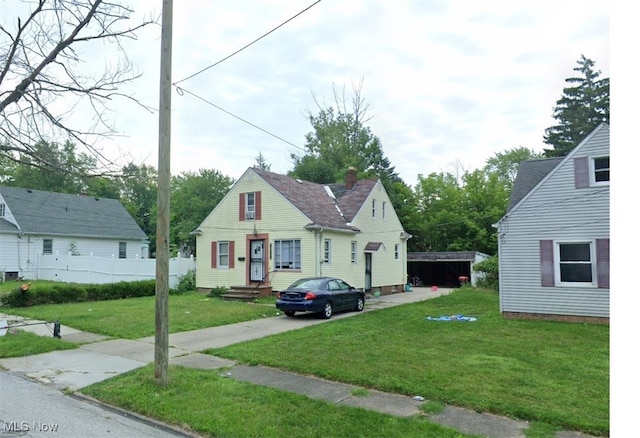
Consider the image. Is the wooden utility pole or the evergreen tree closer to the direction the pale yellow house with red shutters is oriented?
the wooden utility pole

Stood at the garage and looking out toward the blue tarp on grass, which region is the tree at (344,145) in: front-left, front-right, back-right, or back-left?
back-right

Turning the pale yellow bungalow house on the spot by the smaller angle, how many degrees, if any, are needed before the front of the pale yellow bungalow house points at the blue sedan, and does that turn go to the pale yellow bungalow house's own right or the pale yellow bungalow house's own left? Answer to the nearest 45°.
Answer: approximately 45° to the pale yellow bungalow house's own left

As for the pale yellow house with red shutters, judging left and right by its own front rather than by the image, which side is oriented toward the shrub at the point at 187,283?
right
